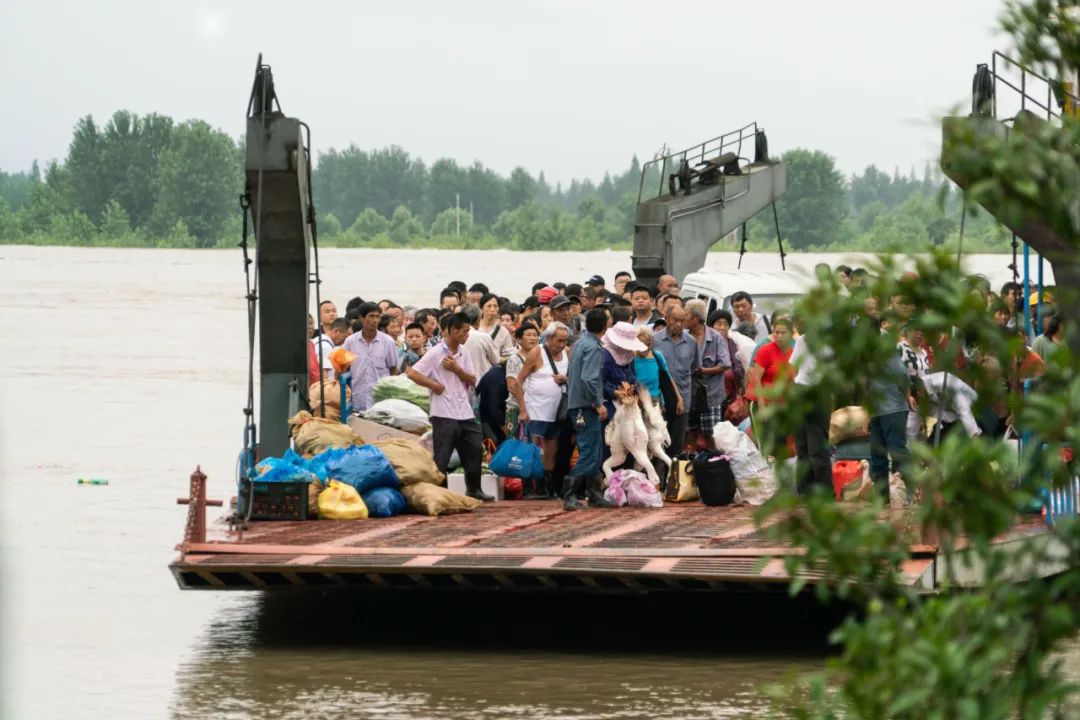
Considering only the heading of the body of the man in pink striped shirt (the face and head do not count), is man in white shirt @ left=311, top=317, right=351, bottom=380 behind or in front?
behind

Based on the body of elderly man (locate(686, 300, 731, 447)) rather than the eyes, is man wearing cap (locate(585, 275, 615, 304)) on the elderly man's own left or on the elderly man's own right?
on the elderly man's own right

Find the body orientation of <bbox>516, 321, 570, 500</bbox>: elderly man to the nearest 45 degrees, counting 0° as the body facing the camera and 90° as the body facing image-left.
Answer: approximately 315°

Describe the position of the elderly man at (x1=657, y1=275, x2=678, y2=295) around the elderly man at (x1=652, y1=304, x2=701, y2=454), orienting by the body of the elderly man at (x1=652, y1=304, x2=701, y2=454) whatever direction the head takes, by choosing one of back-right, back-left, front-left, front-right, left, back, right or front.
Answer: back

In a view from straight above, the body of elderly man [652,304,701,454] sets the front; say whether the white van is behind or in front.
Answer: behind

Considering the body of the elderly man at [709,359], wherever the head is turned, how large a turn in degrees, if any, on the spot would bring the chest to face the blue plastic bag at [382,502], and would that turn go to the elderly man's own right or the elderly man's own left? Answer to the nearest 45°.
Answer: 0° — they already face it

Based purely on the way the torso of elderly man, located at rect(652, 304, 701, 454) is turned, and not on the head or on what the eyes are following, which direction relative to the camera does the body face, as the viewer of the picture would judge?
toward the camera

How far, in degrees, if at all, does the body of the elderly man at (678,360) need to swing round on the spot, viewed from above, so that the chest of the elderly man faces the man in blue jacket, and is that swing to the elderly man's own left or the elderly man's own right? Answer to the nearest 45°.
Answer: approximately 45° to the elderly man's own right

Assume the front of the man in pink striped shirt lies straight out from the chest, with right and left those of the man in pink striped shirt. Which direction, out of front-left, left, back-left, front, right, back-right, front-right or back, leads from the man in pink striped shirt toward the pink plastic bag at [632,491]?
front-left

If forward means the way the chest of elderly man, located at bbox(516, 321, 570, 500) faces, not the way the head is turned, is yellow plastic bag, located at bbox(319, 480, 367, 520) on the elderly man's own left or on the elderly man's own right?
on the elderly man's own right

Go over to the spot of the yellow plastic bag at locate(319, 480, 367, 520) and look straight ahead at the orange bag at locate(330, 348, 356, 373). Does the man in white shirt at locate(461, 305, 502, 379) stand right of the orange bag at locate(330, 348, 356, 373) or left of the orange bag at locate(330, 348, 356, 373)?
right

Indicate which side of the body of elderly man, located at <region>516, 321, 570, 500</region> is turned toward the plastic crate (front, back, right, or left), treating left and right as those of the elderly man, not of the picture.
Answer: right

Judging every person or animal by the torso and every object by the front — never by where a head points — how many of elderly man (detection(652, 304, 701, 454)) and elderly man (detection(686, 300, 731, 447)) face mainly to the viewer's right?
0
